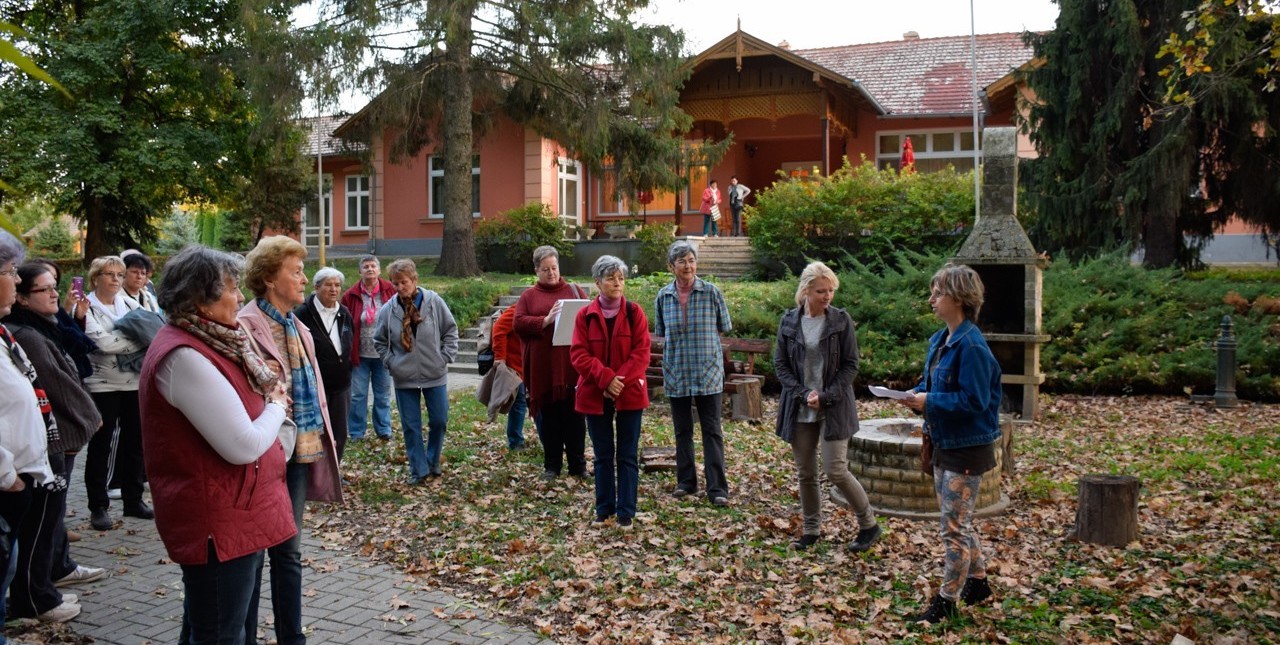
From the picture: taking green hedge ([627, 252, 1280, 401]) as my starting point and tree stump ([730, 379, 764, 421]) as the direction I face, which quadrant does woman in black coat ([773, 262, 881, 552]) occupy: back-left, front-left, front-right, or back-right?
front-left

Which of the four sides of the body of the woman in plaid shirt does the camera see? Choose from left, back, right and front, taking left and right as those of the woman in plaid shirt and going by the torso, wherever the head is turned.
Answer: front

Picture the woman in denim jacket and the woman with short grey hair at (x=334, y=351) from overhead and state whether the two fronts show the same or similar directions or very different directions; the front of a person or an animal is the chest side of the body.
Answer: very different directions

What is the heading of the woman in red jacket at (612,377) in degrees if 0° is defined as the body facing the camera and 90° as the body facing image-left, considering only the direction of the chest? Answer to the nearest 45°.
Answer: approximately 0°

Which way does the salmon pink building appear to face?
toward the camera

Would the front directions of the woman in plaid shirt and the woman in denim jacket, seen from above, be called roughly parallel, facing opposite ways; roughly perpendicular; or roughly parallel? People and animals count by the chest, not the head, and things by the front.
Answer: roughly perpendicular

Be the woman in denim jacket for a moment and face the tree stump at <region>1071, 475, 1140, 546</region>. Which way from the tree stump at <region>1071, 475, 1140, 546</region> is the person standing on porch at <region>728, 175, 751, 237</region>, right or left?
left

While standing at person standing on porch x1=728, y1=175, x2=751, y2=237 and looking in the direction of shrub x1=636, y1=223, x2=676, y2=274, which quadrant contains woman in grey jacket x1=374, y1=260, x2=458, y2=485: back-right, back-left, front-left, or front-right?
front-left

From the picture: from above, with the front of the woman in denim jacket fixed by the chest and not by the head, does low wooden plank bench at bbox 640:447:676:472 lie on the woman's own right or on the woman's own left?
on the woman's own right

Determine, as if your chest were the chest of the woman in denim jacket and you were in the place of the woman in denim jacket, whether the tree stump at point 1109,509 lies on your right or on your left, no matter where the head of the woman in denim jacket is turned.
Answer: on your right

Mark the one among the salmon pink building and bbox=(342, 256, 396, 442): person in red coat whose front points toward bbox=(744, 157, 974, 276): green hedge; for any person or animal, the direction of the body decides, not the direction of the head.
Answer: the salmon pink building

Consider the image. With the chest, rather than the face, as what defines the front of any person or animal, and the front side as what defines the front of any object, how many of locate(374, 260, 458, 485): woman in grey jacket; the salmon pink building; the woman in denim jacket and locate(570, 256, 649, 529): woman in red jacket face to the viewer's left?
1

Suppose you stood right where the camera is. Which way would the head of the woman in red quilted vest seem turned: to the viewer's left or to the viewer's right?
to the viewer's right

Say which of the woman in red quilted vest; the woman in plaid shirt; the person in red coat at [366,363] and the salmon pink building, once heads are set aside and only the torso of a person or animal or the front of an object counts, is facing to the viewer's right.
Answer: the woman in red quilted vest

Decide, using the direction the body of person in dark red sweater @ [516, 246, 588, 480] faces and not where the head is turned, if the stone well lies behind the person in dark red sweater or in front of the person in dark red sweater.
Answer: in front

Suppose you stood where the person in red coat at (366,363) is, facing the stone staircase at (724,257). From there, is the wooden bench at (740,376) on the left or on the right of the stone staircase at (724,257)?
right

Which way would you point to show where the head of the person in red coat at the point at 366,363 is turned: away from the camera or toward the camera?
toward the camera
